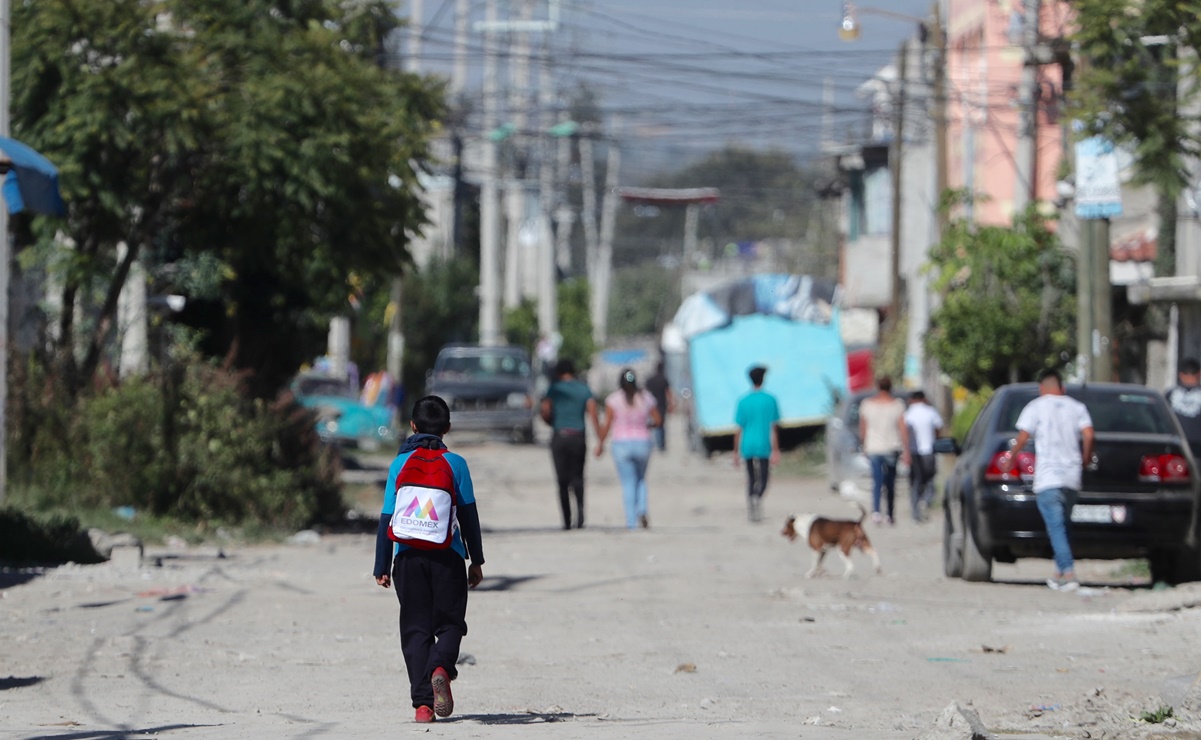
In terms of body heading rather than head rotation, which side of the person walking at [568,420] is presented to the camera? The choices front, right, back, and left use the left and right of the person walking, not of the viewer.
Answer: back

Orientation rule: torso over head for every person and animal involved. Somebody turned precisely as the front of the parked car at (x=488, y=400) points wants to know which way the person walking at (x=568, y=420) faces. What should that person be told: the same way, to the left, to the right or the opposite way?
the opposite way

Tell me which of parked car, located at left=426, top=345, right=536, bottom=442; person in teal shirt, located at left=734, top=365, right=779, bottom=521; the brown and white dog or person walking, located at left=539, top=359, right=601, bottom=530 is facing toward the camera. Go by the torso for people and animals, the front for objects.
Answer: the parked car

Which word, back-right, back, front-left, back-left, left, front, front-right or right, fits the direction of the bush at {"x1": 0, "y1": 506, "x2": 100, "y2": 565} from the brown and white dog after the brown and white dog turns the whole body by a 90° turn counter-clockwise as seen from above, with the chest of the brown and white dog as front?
right

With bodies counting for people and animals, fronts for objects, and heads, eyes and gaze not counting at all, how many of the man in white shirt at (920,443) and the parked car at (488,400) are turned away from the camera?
1

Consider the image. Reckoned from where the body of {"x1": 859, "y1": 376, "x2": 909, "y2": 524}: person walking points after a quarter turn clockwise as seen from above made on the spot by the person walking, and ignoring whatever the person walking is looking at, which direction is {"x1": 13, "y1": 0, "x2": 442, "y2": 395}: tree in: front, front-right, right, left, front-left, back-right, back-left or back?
back-right

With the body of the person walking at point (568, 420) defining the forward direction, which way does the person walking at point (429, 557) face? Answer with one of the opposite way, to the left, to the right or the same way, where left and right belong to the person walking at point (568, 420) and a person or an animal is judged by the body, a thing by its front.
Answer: the same way

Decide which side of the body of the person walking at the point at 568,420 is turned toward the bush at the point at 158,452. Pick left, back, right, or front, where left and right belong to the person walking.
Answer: left

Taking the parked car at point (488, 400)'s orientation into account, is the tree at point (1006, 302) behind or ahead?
ahead

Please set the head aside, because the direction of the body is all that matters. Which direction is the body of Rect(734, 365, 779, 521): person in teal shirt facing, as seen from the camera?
away from the camera

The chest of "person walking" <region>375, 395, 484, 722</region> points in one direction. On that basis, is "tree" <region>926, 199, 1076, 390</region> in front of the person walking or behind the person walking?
in front

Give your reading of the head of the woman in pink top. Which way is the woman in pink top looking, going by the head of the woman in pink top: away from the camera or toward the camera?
away from the camera

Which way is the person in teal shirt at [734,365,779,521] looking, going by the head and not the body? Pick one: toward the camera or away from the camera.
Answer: away from the camera

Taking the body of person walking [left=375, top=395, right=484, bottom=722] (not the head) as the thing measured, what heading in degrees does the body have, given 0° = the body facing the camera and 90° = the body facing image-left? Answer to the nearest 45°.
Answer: approximately 180°
